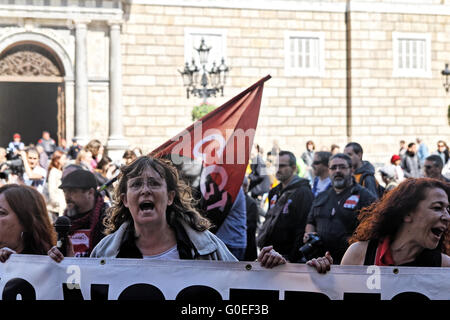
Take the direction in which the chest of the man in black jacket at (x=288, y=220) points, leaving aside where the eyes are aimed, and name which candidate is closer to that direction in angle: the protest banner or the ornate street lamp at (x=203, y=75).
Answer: the protest banner

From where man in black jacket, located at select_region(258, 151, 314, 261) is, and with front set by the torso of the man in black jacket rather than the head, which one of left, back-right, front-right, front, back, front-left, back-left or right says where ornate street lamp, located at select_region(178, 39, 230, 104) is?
back-right

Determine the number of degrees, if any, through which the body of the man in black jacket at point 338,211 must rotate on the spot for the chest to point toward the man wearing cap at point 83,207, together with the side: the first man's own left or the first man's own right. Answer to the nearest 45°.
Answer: approximately 45° to the first man's own right

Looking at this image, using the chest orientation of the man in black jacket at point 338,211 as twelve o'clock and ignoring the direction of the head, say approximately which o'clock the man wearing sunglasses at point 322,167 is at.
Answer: The man wearing sunglasses is roughly at 6 o'clock from the man in black jacket.

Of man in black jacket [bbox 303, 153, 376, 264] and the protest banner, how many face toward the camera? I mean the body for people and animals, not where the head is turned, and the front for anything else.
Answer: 2

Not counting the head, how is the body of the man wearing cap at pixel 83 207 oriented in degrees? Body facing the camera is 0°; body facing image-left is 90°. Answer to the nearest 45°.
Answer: approximately 45°

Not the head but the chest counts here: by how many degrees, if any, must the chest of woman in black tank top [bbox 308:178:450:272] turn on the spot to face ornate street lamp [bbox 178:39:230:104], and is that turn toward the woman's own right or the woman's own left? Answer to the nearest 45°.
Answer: approximately 135° to the woman's own left

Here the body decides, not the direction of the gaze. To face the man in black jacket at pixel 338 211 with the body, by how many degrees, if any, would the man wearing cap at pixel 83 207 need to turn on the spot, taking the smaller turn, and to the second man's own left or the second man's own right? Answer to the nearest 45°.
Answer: approximately 135° to the second man's own left

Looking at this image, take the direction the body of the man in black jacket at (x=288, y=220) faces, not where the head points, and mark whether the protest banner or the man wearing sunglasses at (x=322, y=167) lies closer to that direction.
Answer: the protest banner
